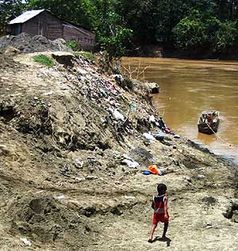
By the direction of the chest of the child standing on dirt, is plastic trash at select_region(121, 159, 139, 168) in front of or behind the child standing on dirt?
in front

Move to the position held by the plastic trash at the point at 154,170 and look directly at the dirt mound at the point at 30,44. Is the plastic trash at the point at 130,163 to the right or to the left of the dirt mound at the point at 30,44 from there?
left

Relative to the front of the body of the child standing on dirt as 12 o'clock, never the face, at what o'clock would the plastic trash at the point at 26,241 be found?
The plastic trash is roughly at 8 o'clock from the child standing on dirt.

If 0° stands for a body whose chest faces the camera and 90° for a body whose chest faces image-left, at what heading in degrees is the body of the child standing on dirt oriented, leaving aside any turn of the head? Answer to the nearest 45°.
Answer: approximately 180°

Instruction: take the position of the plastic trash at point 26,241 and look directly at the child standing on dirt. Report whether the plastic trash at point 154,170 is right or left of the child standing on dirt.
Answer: left

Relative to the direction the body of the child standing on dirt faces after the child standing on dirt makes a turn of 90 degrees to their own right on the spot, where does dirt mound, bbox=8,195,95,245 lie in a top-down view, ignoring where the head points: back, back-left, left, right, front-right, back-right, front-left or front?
back

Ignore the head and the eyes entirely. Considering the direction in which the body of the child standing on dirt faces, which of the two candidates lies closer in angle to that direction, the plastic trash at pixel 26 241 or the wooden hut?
the wooden hut

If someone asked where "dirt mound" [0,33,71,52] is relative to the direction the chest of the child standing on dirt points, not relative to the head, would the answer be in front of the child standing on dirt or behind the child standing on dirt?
in front

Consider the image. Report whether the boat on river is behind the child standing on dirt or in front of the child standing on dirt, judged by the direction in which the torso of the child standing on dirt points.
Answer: in front

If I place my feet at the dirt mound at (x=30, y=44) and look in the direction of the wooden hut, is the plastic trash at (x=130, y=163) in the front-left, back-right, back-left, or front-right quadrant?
back-right
